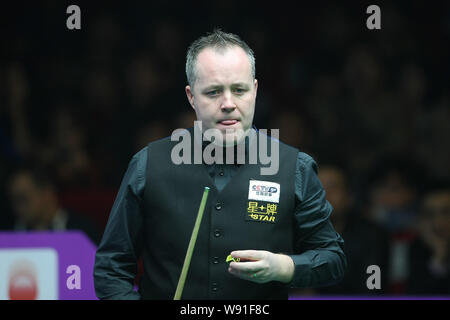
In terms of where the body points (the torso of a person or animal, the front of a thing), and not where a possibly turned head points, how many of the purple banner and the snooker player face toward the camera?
2

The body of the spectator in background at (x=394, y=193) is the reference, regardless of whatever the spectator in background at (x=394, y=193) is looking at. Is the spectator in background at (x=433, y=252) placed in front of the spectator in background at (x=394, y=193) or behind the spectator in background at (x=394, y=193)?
in front

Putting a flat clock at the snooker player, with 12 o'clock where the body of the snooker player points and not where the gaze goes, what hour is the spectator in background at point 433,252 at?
The spectator in background is roughly at 7 o'clock from the snooker player.

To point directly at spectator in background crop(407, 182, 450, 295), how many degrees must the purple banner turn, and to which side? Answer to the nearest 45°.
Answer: approximately 90° to its left

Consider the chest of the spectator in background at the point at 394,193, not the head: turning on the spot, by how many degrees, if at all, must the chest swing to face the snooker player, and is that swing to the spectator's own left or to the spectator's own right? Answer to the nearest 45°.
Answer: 0° — they already face them

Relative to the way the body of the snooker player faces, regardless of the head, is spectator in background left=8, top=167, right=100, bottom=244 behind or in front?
behind

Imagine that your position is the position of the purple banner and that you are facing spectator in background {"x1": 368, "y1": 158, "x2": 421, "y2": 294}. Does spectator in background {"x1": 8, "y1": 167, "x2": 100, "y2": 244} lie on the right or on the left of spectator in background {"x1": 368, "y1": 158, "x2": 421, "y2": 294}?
left

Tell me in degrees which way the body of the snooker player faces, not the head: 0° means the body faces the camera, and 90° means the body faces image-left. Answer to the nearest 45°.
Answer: approximately 0°
